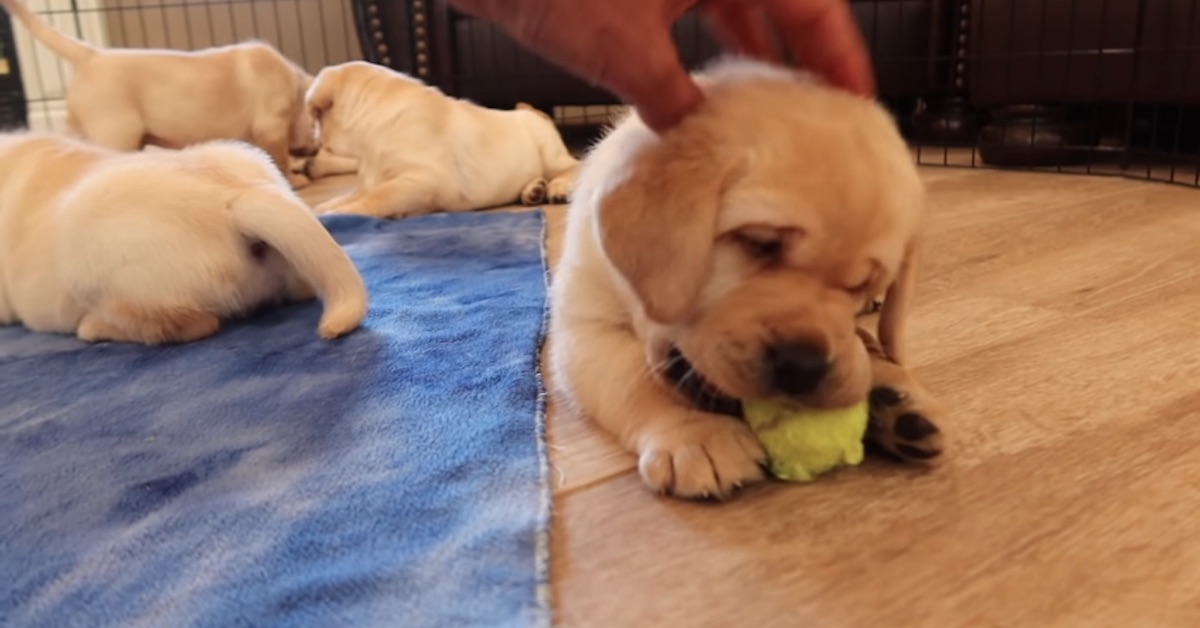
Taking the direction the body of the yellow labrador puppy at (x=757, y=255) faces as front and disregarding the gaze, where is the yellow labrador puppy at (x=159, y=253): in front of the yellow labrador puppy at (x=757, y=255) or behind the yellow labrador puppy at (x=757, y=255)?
behind

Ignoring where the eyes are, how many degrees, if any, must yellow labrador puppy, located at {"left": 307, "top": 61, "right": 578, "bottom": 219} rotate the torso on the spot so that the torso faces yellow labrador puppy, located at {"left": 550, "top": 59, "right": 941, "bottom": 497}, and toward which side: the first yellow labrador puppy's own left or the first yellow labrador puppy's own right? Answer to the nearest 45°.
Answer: approximately 90° to the first yellow labrador puppy's own left

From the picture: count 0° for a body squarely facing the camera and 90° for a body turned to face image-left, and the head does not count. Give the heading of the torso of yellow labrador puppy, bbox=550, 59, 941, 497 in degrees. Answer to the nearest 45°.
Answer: approximately 315°

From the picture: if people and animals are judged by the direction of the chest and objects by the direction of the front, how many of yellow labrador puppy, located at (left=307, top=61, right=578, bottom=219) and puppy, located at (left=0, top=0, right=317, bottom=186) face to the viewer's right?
1

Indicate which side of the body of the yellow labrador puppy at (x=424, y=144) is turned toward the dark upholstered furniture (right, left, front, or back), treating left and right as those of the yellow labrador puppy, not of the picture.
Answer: right

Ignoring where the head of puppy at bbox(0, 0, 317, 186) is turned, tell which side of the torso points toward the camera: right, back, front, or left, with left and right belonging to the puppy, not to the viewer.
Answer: right

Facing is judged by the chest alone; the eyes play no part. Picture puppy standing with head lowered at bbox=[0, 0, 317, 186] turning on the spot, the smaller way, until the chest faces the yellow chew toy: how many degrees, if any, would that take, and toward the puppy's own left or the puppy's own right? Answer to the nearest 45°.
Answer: approximately 90° to the puppy's own right

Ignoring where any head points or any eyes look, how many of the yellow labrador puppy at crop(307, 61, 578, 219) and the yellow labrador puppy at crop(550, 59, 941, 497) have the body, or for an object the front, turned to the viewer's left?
1

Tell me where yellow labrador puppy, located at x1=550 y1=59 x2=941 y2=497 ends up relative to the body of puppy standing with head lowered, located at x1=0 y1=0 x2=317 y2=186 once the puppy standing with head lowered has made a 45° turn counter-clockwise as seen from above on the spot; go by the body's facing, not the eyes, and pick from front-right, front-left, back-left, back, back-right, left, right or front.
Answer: back-right

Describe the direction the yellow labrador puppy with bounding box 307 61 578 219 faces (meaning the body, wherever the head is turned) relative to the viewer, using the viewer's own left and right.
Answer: facing to the left of the viewer
